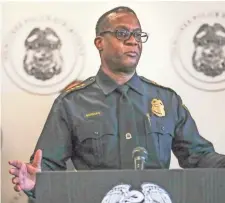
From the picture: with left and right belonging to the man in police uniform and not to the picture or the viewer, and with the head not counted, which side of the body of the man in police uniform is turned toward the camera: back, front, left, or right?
front

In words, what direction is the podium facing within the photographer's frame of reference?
facing the viewer

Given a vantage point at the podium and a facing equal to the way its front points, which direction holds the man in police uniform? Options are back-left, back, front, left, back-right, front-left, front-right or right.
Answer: back

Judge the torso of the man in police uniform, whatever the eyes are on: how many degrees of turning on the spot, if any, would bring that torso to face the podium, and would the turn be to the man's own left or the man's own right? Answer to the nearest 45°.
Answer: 0° — they already face it

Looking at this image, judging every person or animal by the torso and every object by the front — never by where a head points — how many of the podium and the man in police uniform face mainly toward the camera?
2

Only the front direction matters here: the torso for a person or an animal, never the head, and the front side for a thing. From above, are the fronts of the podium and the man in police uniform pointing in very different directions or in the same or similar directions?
same or similar directions
